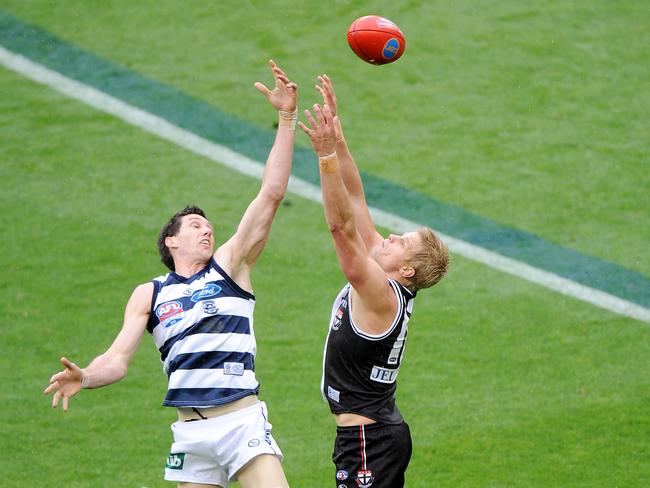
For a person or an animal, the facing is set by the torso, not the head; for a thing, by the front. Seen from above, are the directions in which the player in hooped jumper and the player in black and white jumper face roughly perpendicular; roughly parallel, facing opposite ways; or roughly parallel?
roughly perpendicular

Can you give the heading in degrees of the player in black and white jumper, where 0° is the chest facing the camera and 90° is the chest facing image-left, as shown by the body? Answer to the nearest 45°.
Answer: approximately 90°

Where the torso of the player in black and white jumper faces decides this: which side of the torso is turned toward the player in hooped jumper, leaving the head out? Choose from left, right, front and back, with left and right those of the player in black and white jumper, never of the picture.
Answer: front

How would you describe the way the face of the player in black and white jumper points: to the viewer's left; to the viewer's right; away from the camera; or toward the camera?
to the viewer's left

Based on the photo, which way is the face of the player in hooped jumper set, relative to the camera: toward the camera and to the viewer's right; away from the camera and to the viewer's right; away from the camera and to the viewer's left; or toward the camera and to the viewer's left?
toward the camera and to the viewer's right

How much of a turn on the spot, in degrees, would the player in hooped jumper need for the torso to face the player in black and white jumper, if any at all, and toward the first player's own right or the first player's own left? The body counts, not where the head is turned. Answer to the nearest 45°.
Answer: approximately 90° to the first player's own left

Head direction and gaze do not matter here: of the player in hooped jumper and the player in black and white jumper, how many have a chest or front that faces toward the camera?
1
